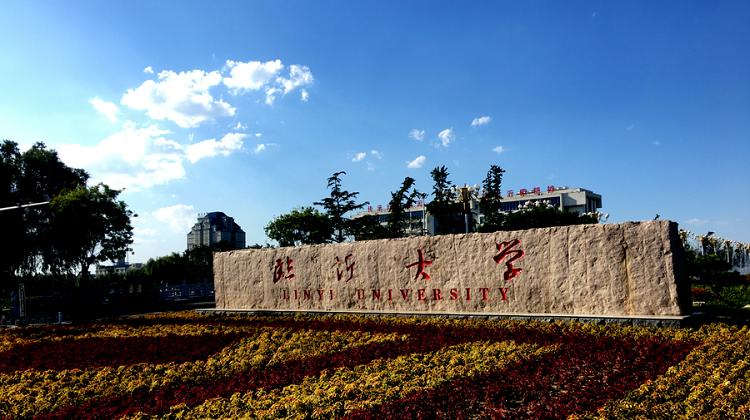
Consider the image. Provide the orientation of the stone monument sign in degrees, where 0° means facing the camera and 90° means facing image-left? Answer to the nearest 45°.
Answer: approximately 45°

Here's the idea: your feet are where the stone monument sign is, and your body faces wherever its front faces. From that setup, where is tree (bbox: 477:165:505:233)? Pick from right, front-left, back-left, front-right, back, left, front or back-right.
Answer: back-right

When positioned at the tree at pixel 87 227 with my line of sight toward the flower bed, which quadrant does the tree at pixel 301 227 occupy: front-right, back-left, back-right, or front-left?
back-left

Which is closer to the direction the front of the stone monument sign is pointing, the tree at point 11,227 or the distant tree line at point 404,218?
the tree

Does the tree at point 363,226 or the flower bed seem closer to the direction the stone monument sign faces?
the flower bed

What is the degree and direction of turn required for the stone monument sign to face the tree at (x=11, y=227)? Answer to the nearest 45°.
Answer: approximately 90° to its right

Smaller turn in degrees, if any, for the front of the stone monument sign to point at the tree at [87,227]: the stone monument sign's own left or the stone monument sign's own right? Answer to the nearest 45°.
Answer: approximately 90° to the stone monument sign's own right

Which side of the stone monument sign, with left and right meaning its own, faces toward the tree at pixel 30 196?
right

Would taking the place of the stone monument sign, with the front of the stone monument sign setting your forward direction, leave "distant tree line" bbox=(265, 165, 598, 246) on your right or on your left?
on your right
